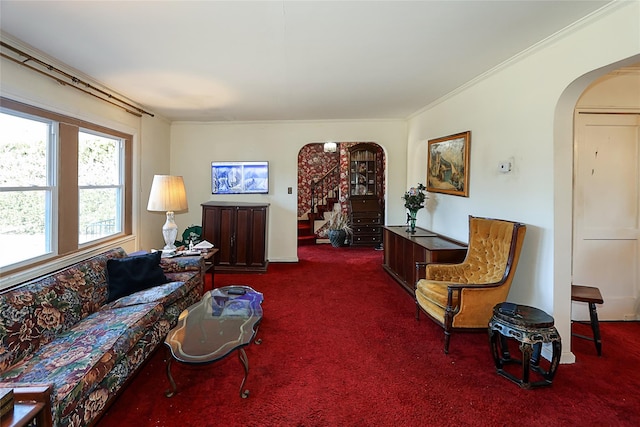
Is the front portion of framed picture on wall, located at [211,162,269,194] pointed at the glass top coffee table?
yes

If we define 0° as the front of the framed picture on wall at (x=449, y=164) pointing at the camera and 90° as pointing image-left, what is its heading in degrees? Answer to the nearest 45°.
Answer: approximately 45°

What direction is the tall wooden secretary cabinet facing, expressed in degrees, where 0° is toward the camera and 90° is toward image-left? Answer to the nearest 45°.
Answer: approximately 0°

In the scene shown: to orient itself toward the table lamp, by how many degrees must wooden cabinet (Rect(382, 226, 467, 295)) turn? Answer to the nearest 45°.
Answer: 0° — it already faces it

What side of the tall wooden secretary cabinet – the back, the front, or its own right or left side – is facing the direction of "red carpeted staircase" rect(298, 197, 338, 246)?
right

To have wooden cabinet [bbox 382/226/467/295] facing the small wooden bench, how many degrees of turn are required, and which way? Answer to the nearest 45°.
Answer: approximately 90° to its left

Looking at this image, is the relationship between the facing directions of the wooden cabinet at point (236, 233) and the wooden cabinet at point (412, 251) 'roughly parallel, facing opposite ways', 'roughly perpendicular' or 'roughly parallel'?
roughly perpendicular

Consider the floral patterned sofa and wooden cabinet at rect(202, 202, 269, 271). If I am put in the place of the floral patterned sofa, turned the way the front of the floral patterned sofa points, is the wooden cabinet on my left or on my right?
on my left
